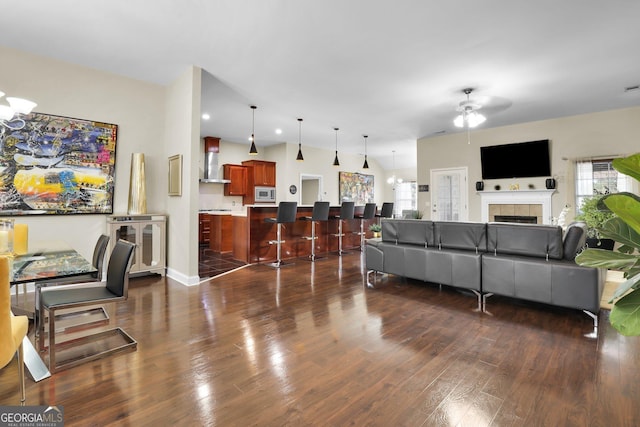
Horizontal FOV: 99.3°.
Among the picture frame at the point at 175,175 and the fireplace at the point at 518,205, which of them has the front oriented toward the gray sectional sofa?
the fireplace

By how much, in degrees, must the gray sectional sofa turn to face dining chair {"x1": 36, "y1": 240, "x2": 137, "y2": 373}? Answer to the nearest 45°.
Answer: approximately 180°

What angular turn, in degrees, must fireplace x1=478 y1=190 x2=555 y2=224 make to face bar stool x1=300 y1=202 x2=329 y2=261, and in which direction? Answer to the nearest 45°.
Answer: approximately 45° to its right

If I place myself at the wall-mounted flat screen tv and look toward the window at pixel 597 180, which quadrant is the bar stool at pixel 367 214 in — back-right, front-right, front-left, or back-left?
back-right

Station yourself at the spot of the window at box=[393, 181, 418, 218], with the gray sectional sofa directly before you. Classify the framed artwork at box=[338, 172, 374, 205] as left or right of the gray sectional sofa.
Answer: right

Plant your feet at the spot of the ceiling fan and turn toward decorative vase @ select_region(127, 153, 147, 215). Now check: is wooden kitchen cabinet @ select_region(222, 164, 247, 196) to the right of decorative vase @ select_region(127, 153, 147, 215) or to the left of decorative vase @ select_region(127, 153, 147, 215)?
right

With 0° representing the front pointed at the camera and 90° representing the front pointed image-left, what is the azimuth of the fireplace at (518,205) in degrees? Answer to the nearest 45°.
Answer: approximately 0°

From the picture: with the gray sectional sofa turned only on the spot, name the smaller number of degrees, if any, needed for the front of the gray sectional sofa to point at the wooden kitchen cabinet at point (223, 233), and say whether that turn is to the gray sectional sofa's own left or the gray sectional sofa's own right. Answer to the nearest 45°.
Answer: approximately 135° to the gray sectional sofa's own left

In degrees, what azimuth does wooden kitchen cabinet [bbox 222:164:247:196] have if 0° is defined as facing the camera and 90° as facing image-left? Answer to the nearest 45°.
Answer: approximately 315°

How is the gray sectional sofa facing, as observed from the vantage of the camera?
facing away from the viewer and to the right of the viewer

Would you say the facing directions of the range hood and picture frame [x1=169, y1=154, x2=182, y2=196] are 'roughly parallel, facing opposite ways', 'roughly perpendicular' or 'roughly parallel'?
roughly perpendicular
